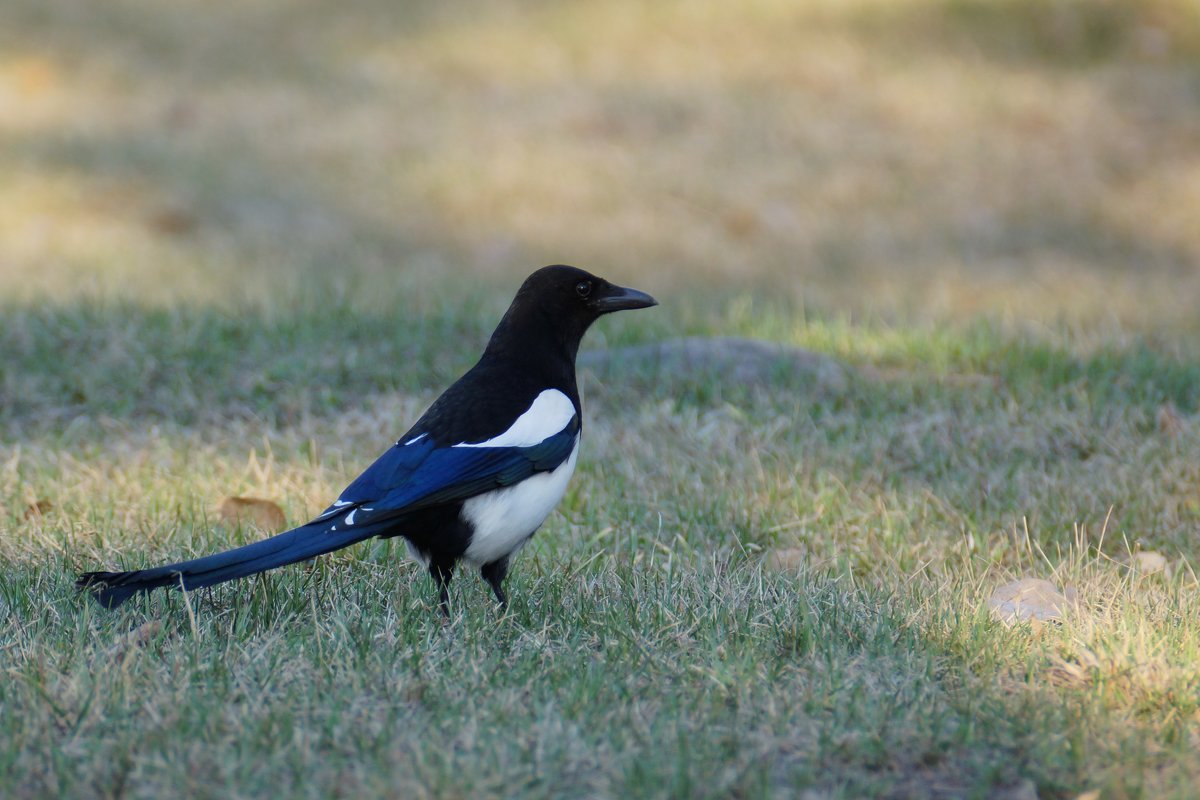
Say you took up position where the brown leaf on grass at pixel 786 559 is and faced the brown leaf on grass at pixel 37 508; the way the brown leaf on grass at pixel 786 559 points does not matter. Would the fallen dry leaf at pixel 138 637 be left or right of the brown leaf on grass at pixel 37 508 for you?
left

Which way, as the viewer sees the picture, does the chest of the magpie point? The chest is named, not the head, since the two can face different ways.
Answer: to the viewer's right

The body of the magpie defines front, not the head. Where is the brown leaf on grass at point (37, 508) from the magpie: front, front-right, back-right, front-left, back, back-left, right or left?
back-left

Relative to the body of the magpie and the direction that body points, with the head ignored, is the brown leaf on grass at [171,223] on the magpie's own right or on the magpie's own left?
on the magpie's own left

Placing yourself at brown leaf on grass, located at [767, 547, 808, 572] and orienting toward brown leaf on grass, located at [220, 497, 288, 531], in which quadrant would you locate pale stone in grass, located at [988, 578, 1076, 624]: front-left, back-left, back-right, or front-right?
back-left

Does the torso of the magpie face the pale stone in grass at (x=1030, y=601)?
yes

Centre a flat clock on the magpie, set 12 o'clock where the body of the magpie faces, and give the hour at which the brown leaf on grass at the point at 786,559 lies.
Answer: The brown leaf on grass is roughly at 11 o'clock from the magpie.
